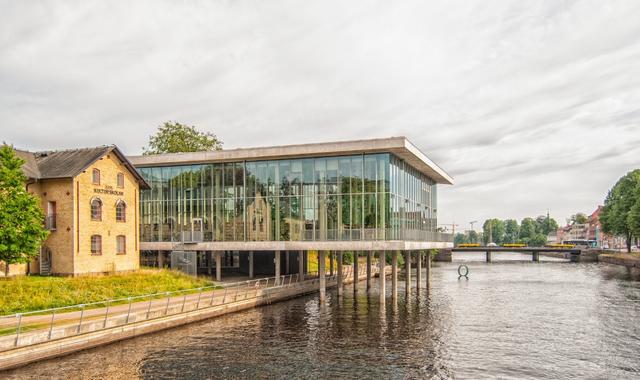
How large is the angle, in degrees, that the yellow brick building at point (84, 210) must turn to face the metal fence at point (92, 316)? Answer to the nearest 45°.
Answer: approximately 45° to its right

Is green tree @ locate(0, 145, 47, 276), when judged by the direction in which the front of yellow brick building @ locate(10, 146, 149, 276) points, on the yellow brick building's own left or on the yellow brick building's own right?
on the yellow brick building's own right

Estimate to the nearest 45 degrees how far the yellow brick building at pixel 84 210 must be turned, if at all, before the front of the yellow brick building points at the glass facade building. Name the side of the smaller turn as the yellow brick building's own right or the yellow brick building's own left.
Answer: approximately 45° to the yellow brick building's own left
